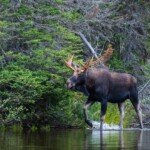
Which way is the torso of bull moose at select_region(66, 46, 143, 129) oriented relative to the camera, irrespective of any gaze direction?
to the viewer's left
